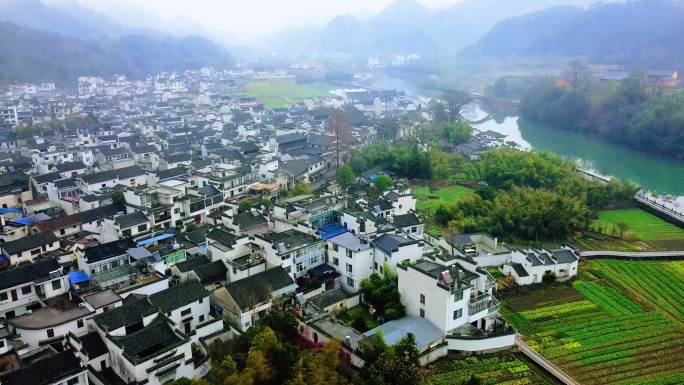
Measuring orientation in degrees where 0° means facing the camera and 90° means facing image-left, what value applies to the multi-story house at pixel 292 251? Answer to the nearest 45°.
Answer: approximately 315°

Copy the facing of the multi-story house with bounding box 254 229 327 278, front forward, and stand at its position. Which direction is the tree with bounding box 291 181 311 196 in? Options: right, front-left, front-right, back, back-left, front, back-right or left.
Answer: back-left

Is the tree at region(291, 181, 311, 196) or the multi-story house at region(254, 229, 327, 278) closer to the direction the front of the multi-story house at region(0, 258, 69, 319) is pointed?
the multi-story house

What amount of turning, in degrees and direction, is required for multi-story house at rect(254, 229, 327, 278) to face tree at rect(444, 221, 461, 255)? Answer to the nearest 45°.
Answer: approximately 90° to its left

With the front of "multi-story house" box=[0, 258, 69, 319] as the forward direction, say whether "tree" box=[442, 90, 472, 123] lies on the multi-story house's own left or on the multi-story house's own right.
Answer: on the multi-story house's own left

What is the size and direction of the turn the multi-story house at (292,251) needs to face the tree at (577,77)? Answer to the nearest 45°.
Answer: approximately 90° to its left

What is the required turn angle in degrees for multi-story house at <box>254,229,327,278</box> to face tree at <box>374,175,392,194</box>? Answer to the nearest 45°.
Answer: approximately 90° to its left

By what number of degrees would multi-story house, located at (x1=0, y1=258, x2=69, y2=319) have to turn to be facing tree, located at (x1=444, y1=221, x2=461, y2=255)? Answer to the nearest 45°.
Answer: approximately 45° to its left
